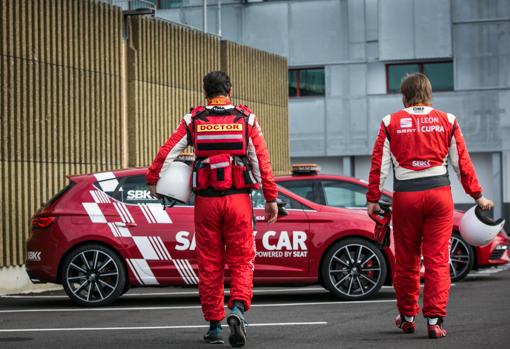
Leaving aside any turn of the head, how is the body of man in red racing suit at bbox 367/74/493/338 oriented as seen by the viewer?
away from the camera

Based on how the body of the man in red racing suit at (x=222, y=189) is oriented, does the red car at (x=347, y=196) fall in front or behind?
in front

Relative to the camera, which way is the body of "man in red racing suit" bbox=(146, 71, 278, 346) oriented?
away from the camera

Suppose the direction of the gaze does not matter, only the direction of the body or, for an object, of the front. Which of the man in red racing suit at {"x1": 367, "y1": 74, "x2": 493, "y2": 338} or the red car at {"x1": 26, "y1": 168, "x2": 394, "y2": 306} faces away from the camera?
the man in red racing suit

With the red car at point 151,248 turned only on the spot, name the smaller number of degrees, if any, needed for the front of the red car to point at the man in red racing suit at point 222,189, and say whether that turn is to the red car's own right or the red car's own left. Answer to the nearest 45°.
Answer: approximately 90° to the red car's own right

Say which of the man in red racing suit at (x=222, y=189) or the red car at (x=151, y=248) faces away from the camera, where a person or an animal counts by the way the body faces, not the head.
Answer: the man in red racing suit

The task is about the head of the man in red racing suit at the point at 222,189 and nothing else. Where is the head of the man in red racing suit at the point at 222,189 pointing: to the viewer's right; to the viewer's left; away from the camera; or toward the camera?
away from the camera

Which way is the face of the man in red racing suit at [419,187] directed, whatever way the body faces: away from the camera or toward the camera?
away from the camera

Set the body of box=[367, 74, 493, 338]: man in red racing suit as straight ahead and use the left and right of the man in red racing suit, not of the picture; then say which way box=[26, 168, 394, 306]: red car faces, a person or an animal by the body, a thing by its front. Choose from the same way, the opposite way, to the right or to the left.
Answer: to the right

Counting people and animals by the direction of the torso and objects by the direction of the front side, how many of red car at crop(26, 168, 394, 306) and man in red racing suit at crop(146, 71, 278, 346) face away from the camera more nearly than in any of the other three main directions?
1

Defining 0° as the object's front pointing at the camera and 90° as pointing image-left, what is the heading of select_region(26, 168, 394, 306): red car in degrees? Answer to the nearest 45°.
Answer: approximately 270°

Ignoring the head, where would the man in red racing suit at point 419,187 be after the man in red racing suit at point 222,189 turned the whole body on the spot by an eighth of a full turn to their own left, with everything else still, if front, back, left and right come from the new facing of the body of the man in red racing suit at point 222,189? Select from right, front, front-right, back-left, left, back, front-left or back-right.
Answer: back-right
